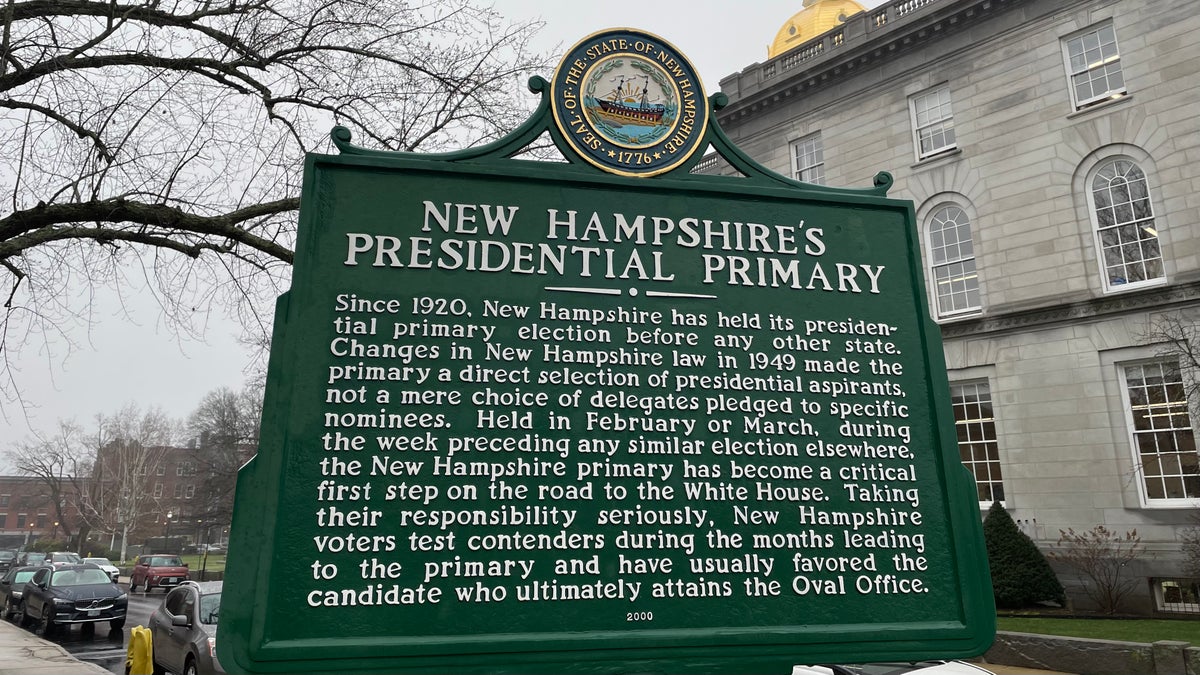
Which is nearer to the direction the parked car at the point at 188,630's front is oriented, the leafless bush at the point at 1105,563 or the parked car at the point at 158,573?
the leafless bush

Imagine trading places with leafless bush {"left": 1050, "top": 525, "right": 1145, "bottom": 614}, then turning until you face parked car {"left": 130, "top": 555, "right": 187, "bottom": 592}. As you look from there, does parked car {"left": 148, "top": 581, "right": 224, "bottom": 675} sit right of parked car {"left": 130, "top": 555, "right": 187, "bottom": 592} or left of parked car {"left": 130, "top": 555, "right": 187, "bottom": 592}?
left

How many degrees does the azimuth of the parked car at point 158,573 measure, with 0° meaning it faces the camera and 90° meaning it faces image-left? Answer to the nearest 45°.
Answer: approximately 315°

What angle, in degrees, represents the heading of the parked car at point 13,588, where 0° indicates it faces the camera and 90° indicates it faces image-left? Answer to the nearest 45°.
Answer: approximately 315°

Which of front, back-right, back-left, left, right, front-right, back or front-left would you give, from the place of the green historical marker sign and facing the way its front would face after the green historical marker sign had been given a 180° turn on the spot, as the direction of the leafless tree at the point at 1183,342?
front-right

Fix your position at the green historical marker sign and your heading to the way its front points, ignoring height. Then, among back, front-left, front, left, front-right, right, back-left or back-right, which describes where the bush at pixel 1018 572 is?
back-left
